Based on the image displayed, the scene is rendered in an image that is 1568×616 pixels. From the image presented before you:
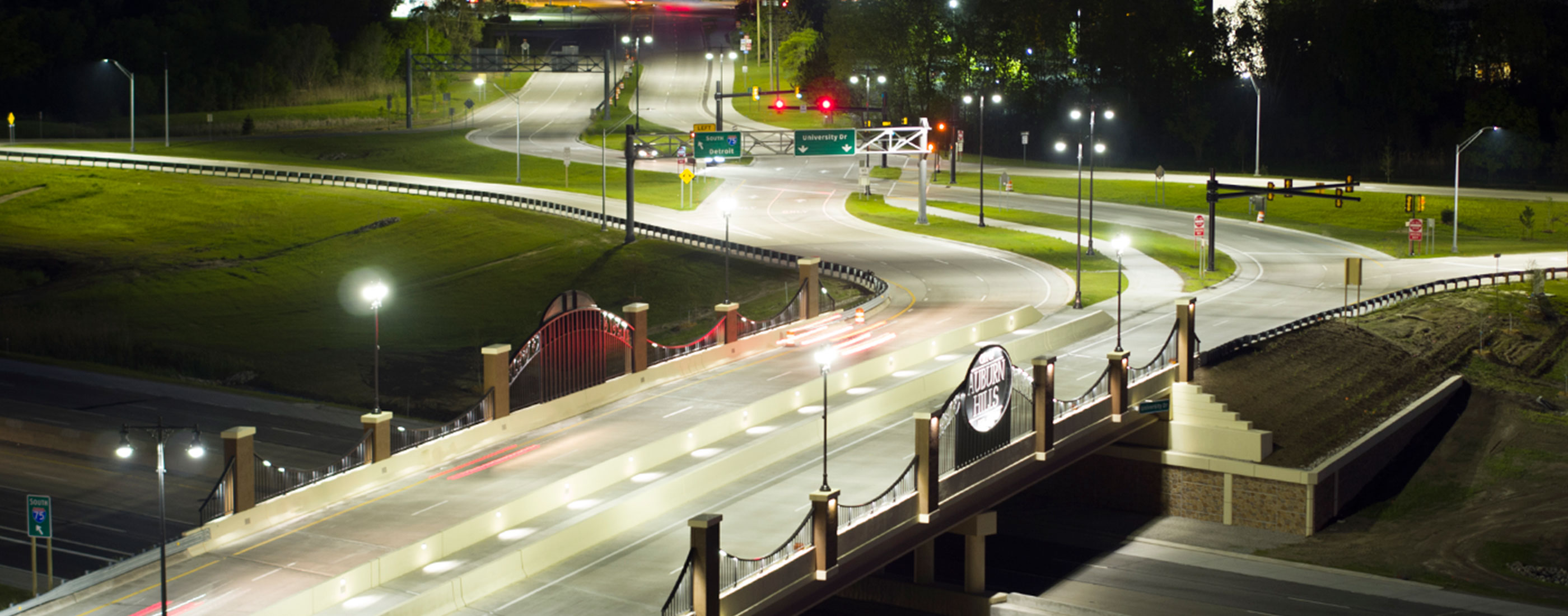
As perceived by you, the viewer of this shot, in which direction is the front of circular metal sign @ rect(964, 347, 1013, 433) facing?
facing the viewer and to the right of the viewer

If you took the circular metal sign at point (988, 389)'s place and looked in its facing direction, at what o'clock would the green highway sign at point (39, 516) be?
The green highway sign is roughly at 4 o'clock from the circular metal sign.

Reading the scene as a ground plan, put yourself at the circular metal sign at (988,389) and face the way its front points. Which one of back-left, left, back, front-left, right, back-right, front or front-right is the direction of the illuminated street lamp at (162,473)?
right

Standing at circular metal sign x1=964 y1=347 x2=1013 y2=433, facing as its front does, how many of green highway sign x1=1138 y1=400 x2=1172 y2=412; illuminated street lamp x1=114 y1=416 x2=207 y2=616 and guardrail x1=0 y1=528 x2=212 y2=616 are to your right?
2

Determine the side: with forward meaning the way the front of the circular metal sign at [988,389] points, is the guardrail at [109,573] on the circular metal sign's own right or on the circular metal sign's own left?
on the circular metal sign's own right
